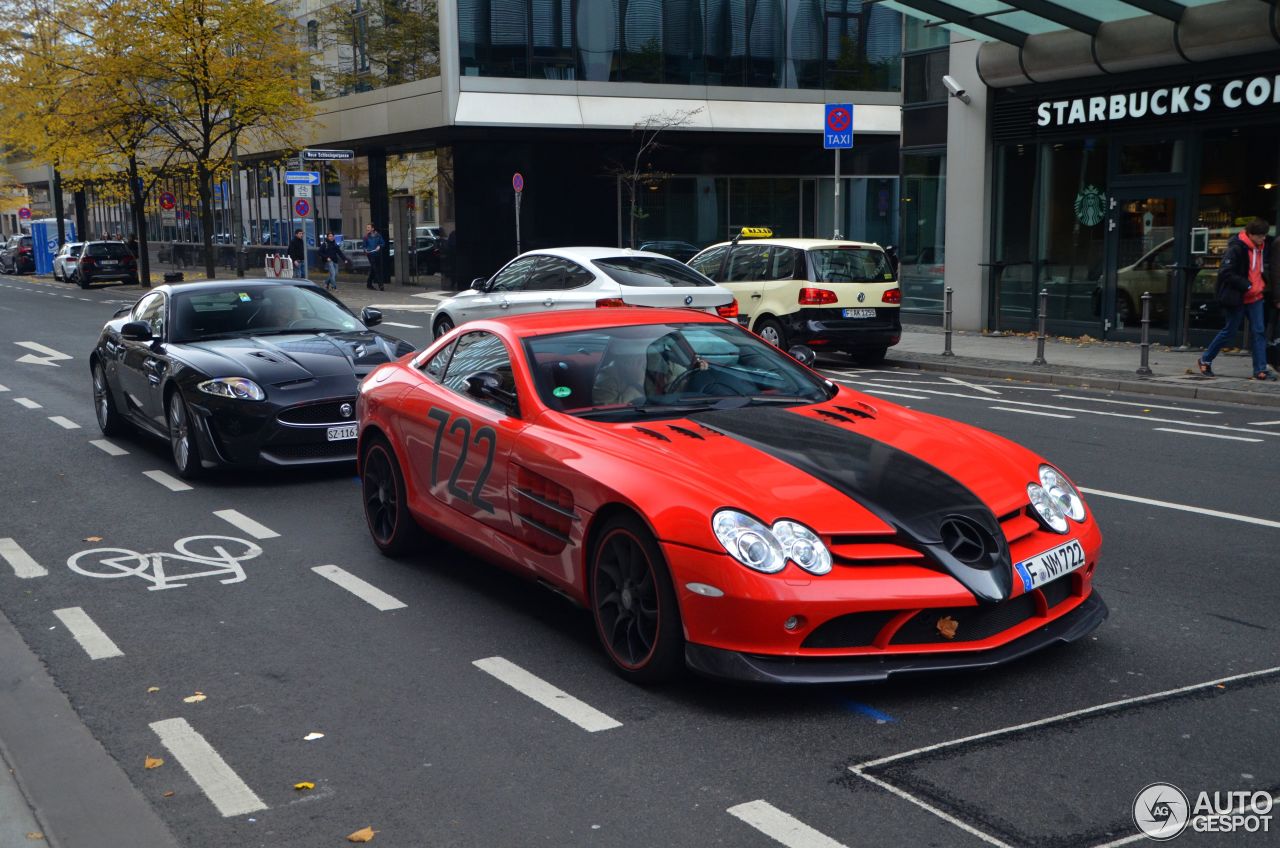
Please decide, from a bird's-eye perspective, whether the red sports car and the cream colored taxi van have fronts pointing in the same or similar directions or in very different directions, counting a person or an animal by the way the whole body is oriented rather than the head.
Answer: very different directions

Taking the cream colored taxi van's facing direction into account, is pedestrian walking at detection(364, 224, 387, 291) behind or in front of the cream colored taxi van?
in front

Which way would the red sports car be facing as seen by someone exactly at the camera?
facing the viewer and to the right of the viewer

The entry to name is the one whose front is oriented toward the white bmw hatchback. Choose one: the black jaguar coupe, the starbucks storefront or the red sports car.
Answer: the starbucks storefront

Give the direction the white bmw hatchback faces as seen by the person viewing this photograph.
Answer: facing away from the viewer and to the left of the viewer

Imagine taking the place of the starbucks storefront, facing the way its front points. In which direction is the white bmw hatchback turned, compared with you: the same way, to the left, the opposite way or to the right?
to the right

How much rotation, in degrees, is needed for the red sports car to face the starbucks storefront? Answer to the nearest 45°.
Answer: approximately 135° to its left

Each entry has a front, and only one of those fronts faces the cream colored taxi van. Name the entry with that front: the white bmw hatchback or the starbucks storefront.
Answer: the starbucks storefront

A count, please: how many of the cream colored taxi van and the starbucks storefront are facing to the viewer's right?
0

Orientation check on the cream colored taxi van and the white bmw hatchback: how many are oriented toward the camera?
0

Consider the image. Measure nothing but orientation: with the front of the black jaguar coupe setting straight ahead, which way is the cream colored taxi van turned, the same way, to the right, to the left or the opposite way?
the opposite way

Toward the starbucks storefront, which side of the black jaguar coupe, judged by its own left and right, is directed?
left

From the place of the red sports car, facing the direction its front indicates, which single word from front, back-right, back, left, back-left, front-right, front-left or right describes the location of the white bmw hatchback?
back-left

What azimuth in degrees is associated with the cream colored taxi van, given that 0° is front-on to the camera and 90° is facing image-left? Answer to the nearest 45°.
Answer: approximately 135°
